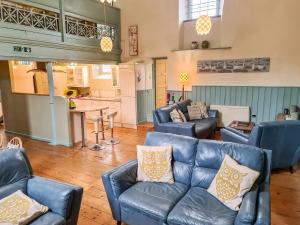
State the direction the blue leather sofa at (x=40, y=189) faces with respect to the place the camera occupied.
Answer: facing the viewer and to the right of the viewer

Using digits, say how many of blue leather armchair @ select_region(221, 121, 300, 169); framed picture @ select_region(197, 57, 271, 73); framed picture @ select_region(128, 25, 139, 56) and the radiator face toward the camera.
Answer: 3

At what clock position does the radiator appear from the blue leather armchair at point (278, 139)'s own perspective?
The radiator is roughly at 1 o'clock from the blue leather armchair.

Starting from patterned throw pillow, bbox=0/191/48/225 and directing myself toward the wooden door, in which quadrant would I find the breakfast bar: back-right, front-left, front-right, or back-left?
front-left

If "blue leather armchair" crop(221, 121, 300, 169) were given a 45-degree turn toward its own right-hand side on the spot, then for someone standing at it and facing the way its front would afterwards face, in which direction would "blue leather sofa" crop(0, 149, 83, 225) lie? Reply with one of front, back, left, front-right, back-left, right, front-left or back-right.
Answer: back-left

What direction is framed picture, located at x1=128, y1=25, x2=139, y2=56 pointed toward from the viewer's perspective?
toward the camera

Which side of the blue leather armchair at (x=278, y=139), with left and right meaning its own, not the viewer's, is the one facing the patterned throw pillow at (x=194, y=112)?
front

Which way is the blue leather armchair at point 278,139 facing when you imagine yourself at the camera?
facing away from the viewer and to the left of the viewer

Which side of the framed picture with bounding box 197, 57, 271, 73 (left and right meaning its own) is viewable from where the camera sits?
front

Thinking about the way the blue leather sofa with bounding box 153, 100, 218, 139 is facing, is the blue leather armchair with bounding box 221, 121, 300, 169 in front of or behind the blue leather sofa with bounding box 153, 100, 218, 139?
in front

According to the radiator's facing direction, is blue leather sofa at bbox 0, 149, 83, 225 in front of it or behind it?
in front

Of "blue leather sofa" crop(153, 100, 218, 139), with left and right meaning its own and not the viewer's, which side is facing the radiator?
left

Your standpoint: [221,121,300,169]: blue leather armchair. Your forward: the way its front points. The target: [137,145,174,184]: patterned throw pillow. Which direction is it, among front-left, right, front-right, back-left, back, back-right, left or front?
left

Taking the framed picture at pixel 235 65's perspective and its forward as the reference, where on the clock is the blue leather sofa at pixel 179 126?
The blue leather sofa is roughly at 1 o'clock from the framed picture.

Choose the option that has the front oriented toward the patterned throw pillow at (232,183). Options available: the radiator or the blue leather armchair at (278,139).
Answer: the radiator
